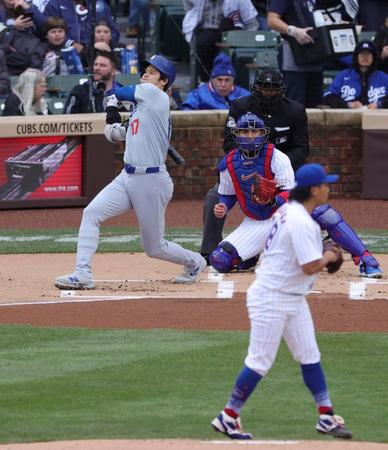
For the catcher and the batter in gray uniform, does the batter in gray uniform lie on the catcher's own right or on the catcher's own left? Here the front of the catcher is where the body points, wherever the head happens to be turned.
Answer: on the catcher's own right

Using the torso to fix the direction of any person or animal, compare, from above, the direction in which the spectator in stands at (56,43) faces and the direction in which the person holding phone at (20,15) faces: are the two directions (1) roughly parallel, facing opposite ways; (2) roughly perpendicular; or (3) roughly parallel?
roughly parallel

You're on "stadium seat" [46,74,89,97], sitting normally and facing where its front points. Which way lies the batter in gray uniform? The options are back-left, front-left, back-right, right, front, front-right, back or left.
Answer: front

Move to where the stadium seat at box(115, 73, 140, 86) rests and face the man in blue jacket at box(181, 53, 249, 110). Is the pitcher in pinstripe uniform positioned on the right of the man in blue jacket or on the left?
right

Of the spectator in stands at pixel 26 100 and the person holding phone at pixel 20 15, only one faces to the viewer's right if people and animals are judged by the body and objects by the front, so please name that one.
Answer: the spectator in stands

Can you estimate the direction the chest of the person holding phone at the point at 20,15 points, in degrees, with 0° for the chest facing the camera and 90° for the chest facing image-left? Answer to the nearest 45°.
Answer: approximately 0°

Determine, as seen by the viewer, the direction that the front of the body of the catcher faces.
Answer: toward the camera

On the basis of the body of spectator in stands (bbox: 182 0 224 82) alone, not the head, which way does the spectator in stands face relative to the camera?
toward the camera

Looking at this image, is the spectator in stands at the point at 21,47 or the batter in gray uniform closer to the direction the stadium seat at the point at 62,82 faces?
the batter in gray uniform

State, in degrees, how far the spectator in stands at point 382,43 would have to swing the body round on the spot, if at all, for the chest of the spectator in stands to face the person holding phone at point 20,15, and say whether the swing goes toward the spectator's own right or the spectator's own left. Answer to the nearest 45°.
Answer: approximately 90° to the spectator's own right
